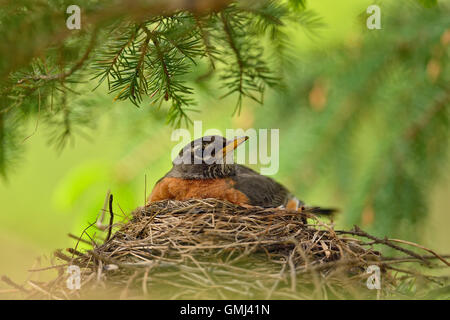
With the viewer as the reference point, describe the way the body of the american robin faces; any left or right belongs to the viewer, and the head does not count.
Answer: facing the viewer and to the left of the viewer
